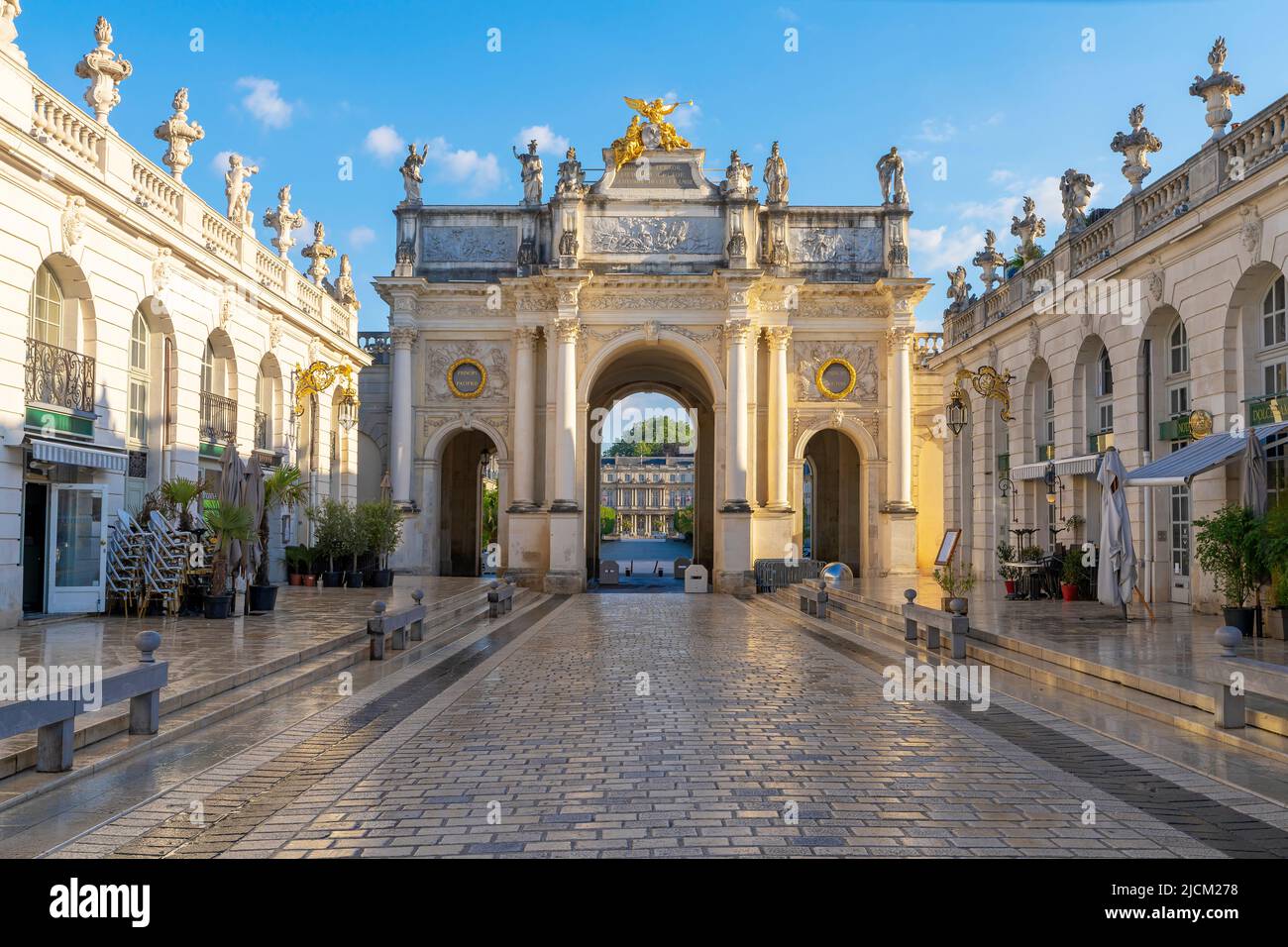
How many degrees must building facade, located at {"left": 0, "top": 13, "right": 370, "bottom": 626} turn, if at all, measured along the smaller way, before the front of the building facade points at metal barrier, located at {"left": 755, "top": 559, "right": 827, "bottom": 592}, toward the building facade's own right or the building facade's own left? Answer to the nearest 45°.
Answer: approximately 90° to the building facade's own left

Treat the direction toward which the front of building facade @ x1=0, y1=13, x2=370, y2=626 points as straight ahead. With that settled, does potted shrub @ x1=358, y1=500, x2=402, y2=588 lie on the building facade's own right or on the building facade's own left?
on the building facade's own left

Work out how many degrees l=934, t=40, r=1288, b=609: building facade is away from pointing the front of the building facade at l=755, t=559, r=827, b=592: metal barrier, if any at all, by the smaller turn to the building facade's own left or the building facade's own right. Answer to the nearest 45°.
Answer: approximately 90° to the building facade's own right

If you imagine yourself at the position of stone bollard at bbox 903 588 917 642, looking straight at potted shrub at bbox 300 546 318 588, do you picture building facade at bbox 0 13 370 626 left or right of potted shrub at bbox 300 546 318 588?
left

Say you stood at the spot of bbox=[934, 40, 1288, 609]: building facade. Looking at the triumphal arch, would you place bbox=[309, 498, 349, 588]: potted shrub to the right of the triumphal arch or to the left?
left

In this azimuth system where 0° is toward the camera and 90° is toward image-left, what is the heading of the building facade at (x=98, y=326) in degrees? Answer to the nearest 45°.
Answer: approximately 315°

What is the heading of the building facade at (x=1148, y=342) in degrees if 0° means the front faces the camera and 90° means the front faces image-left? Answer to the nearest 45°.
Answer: approximately 45°

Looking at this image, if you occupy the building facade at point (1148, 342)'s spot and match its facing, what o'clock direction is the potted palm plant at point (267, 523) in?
The potted palm plant is roughly at 1 o'clock from the building facade.
